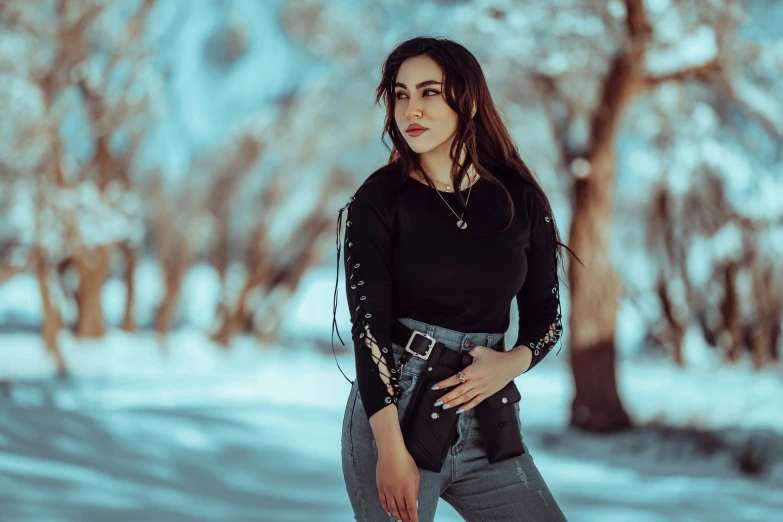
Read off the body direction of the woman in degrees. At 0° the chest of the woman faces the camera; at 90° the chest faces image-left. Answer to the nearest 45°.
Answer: approximately 0°

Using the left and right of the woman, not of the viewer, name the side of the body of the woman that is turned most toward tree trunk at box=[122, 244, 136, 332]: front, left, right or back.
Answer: back

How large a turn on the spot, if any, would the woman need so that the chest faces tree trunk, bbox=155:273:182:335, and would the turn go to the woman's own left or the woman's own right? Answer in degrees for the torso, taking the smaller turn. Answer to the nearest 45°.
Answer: approximately 180°

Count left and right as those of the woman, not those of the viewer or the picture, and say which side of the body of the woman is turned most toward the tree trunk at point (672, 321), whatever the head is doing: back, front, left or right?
back

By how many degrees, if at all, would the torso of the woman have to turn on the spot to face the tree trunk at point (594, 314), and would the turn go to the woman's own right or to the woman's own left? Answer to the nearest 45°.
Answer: approximately 180°
